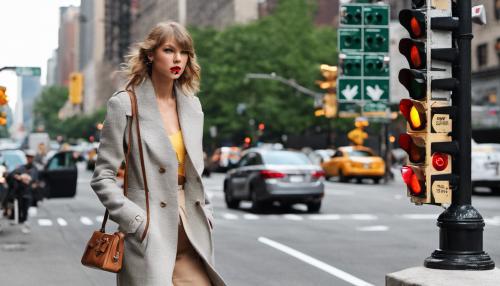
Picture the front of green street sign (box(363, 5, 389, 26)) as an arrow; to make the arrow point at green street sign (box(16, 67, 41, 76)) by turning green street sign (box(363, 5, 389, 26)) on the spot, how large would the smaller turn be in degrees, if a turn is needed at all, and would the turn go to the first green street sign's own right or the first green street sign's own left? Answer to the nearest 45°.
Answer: approximately 90° to the first green street sign's own right

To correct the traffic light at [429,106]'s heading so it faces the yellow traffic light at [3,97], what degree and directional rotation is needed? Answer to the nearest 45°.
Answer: approximately 90° to its right

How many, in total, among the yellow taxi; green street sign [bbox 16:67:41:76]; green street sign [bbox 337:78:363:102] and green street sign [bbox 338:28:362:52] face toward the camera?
3

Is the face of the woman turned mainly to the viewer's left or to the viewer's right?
to the viewer's right

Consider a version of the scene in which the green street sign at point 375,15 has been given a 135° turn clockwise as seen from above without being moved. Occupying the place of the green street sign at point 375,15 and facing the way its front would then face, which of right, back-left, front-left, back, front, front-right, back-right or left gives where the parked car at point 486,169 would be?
right

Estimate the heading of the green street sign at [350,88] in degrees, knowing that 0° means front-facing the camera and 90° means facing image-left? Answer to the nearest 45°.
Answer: approximately 0°

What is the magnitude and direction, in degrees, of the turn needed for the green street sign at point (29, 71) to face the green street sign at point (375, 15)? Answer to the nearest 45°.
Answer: approximately 90° to its left

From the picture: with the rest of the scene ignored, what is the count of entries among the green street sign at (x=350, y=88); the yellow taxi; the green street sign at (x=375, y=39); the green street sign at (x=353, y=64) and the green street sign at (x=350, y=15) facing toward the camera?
4

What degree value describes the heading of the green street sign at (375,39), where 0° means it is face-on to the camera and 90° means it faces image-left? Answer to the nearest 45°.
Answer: approximately 0°
